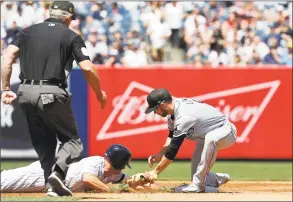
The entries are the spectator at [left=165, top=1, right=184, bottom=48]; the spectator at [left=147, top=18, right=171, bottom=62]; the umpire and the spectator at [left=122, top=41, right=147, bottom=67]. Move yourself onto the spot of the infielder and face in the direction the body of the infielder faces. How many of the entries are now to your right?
3

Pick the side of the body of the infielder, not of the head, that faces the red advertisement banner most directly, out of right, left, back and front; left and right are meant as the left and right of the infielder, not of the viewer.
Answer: right

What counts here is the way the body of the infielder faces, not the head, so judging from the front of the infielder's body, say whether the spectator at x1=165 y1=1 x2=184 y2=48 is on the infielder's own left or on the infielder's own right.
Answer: on the infielder's own right

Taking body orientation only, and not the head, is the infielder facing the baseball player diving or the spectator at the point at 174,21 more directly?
the baseball player diving

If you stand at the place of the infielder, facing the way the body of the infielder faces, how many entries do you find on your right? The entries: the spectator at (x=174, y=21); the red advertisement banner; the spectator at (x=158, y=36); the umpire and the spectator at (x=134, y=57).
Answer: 4

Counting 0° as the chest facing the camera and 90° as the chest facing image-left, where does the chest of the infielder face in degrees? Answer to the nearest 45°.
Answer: approximately 90°

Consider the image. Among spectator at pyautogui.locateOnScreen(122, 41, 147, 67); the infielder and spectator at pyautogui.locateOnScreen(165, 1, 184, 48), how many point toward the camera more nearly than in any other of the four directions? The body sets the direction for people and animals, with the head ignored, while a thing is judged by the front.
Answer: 2

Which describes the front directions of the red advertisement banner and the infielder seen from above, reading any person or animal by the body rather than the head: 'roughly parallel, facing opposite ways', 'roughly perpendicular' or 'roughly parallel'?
roughly perpendicular
